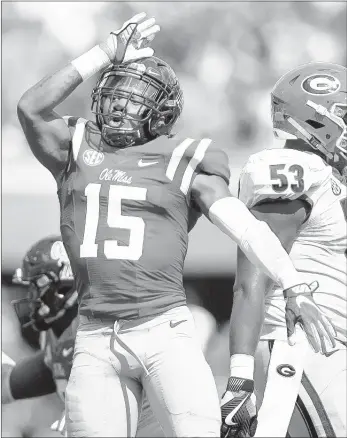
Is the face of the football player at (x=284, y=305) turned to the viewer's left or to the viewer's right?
to the viewer's right

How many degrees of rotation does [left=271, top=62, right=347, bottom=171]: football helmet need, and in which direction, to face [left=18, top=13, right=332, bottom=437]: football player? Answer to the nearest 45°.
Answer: approximately 135° to its right

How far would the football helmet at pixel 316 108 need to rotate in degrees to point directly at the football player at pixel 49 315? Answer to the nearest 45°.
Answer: approximately 135° to its left

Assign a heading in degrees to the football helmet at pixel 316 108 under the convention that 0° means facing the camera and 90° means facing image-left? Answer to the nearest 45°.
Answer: approximately 270°
